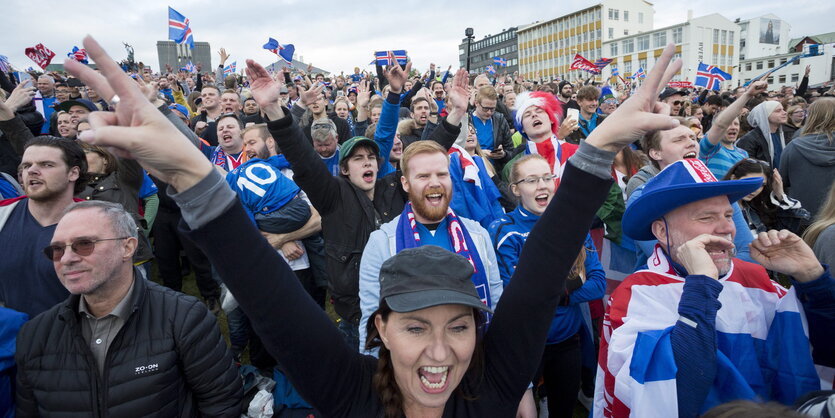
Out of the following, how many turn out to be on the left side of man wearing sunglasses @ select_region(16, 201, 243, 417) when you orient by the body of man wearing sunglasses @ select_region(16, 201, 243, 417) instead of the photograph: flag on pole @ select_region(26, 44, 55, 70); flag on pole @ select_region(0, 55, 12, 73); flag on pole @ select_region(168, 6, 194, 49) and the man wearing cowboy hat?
1

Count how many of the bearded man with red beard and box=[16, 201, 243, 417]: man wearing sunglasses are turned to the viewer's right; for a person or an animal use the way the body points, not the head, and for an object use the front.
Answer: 0

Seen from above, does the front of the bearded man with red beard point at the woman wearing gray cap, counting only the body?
yes

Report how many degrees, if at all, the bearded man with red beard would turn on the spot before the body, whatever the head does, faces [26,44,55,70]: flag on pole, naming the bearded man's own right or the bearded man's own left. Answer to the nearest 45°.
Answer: approximately 135° to the bearded man's own right

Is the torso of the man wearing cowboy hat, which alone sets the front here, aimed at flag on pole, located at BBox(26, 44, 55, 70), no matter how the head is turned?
no

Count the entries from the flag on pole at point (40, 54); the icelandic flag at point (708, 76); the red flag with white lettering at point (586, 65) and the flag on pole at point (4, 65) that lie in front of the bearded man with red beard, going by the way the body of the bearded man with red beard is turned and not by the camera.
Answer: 0

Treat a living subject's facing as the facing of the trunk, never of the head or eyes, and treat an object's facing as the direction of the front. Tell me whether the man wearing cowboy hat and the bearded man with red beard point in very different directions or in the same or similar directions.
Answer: same or similar directions

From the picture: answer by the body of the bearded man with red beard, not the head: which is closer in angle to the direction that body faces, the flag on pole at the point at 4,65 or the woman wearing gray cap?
the woman wearing gray cap

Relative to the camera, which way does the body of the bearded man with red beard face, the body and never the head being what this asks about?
toward the camera

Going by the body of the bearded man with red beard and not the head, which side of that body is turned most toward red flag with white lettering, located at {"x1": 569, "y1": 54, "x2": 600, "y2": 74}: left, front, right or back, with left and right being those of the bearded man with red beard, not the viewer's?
back

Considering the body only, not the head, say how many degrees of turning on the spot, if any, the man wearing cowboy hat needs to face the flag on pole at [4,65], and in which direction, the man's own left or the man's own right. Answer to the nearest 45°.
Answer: approximately 135° to the man's own right

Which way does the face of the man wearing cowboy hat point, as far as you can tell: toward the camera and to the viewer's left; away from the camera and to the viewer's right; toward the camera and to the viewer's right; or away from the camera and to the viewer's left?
toward the camera and to the viewer's right

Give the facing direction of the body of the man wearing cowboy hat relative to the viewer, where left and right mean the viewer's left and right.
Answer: facing the viewer and to the right of the viewer

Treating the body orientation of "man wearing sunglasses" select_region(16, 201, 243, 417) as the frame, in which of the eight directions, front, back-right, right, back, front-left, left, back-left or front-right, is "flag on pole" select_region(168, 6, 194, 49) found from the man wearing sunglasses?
back-right

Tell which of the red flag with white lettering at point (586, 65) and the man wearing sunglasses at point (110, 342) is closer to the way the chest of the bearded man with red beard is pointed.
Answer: the man wearing sunglasses

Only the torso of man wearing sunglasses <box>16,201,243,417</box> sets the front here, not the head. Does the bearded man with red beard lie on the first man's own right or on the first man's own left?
on the first man's own left

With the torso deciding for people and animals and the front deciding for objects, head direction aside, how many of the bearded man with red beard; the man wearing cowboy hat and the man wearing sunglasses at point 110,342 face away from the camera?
0

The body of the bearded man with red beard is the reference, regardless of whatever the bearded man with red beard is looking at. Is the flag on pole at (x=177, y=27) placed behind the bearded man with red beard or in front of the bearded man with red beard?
behind

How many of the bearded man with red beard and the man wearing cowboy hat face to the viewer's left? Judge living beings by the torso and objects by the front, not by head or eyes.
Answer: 0

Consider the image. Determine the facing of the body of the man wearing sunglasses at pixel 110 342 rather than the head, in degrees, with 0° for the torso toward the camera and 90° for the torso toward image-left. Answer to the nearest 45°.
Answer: approximately 45°
